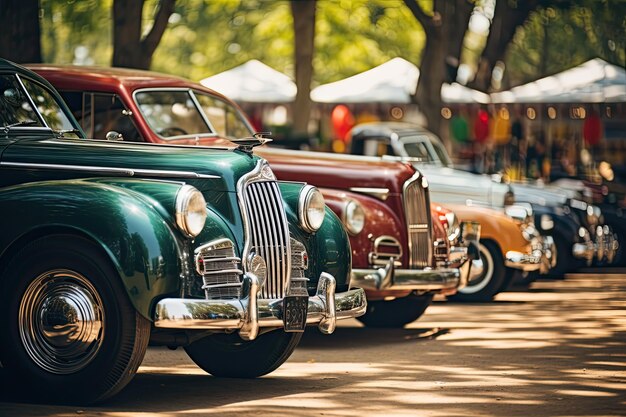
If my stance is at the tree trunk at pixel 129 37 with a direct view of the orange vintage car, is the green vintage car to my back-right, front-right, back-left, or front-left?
front-right

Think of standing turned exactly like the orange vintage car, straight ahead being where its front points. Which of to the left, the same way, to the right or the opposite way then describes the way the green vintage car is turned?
the same way

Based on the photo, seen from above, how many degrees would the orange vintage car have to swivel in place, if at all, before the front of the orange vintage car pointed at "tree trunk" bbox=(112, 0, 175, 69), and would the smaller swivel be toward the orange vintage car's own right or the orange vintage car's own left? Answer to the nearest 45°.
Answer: approximately 135° to the orange vintage car's own right

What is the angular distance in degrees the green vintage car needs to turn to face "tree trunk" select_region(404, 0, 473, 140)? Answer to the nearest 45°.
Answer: approximately 135° to its left

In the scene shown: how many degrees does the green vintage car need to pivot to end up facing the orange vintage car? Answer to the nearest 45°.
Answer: approximately 90° to its left

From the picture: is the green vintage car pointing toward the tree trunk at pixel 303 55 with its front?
no

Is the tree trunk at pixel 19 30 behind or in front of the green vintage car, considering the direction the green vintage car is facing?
behind

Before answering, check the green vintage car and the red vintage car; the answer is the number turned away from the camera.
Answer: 0

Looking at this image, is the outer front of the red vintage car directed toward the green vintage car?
no

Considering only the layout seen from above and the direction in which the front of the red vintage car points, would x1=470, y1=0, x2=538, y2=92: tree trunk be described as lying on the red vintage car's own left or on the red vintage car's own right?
on the red vintage car's own left

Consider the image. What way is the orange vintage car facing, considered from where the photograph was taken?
facing the viewer and to the right of the viewer

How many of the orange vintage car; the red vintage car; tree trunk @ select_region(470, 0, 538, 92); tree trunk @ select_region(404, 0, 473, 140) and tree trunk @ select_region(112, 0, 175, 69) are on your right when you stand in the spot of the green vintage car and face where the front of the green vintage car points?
0

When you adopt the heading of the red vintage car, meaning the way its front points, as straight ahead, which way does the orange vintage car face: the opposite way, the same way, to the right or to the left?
the same way

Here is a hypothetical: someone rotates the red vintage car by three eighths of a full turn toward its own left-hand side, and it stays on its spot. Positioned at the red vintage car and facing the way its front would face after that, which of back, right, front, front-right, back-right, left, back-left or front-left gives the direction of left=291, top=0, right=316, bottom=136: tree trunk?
front

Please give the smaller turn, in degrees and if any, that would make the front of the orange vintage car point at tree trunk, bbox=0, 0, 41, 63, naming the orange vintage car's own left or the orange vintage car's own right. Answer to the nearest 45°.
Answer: approximately 135° to the orange vintage car's own right

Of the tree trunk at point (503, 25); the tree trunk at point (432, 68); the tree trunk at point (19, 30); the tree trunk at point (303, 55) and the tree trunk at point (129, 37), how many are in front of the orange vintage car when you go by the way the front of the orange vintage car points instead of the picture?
0

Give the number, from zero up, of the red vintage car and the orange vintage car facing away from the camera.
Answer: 0
